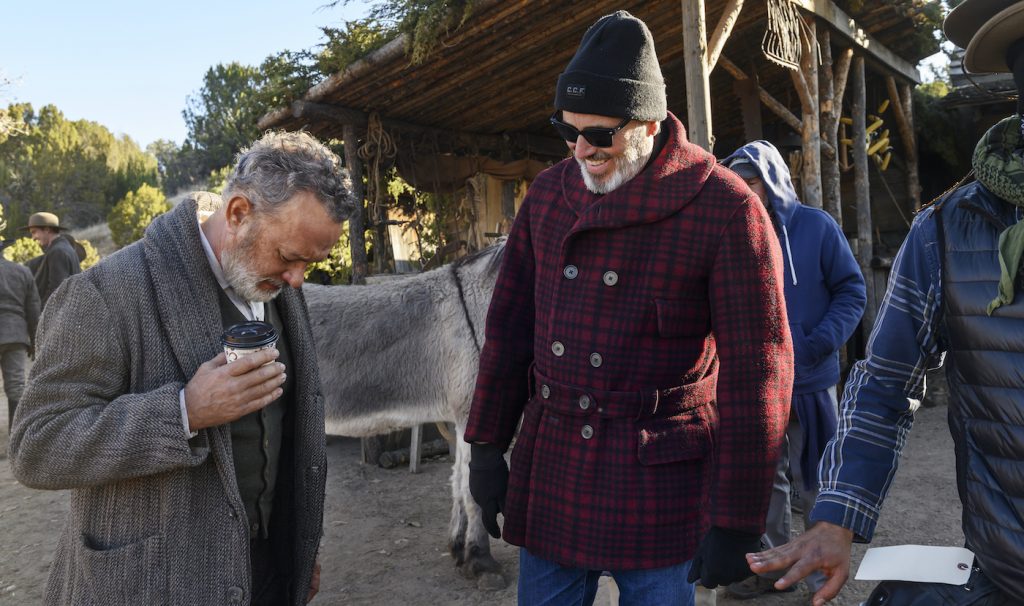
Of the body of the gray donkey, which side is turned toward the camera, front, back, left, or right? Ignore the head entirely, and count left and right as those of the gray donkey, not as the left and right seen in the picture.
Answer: right

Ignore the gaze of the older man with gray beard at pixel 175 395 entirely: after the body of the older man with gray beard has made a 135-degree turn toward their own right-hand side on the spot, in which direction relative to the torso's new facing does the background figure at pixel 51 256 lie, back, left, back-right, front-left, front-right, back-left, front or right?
right

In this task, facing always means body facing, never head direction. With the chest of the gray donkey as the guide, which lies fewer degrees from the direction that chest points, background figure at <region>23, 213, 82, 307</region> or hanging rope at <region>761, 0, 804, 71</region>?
the hanging rope

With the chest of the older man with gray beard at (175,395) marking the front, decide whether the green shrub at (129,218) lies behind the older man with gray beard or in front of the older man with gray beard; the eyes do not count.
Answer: behind

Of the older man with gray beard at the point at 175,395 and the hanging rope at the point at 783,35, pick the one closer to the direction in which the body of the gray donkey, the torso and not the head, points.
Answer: the hanging rope

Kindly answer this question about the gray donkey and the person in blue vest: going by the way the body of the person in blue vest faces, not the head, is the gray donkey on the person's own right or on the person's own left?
on the person's own right

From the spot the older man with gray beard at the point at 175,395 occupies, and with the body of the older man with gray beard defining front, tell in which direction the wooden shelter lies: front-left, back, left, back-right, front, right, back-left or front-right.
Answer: left

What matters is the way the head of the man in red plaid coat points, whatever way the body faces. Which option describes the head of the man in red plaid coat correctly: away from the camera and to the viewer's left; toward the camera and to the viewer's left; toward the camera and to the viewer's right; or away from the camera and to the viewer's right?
toward the camera and to the viewer's left

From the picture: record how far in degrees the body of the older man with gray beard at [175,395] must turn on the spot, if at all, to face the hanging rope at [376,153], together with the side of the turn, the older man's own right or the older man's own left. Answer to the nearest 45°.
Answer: approximately 135° to the older man's own left

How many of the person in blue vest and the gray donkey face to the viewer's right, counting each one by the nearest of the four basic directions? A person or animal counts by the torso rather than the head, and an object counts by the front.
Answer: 1

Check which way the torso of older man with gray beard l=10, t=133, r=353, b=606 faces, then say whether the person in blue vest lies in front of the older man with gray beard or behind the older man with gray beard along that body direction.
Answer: in front

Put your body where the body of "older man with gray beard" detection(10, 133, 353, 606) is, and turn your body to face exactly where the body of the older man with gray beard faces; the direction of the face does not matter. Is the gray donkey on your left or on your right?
on your left

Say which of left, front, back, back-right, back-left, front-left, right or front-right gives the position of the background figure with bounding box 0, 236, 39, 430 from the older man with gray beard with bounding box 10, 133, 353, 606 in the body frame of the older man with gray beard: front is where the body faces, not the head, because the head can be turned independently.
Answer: back-left
